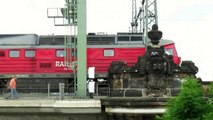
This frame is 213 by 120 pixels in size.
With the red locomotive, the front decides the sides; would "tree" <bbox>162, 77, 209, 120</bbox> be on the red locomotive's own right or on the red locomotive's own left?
on the red locomotive's own right

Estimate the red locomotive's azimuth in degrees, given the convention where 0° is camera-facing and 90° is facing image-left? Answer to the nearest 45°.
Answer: approximately 270°
